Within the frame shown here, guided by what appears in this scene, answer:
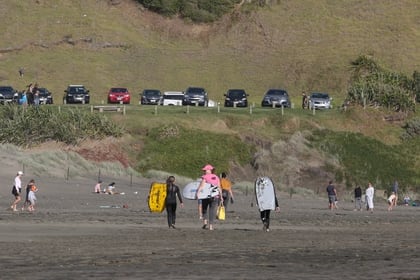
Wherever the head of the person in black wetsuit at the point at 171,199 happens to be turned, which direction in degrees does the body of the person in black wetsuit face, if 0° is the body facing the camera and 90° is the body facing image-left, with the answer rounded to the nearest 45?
approximately 180°

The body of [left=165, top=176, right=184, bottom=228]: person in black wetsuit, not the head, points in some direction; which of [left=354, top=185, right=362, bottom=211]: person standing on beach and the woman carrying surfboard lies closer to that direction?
the person standing on beach

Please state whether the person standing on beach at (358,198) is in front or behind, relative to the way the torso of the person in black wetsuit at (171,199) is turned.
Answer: in front

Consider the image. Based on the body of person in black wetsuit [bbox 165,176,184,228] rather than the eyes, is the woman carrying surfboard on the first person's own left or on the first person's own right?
on the first person's own right
